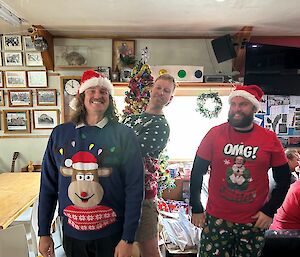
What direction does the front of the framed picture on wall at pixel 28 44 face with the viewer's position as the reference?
facing the viewer

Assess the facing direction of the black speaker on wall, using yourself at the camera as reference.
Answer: facing the viewer and to the left of the viewer

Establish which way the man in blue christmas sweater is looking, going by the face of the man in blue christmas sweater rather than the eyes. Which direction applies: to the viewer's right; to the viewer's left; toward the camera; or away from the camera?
toward the camera

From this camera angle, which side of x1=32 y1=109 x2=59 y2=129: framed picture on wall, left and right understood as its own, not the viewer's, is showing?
front

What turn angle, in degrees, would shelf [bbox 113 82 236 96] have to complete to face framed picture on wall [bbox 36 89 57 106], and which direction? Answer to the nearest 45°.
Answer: approximately 90° to its right

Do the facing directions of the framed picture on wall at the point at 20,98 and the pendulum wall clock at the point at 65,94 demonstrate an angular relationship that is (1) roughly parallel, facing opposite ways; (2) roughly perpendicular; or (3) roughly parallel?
roughly parallel

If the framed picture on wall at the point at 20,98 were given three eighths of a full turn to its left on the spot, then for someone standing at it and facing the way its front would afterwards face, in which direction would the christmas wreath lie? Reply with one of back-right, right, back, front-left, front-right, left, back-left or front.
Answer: right

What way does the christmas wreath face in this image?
toward the camera

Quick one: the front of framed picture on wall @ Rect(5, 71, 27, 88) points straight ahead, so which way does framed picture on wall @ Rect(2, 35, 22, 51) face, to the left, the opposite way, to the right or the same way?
the same way

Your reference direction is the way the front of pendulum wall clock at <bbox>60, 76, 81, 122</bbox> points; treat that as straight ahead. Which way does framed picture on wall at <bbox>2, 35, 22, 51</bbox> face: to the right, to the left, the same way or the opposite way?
the same way

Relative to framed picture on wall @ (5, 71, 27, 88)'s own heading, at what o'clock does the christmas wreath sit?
The christmas wreath is roughly at 10 o'clock from the framed picture on wall.

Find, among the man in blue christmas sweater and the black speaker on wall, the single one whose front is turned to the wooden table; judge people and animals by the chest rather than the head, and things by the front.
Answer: the black speaker on wall

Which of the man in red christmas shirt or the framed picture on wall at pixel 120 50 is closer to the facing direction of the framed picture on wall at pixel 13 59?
the man in red christmas shirt

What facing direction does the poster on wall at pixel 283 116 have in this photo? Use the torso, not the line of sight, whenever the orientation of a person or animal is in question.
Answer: toward the camera

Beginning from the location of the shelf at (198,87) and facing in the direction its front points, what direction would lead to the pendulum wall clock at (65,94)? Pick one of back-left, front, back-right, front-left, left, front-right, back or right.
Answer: right

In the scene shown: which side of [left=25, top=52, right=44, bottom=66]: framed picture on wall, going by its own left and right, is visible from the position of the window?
left
